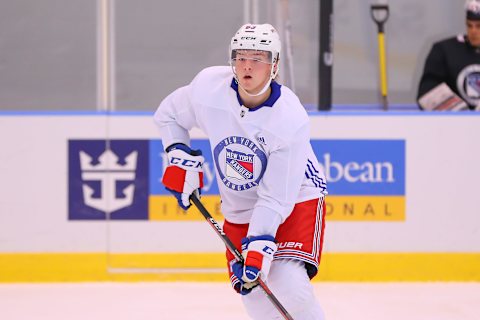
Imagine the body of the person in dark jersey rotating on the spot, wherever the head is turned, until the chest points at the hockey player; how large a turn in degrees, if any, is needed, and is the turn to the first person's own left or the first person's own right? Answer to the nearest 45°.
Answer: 0° — they already face them

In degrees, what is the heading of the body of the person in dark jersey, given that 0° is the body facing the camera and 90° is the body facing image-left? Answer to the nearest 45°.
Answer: approximately 0°
